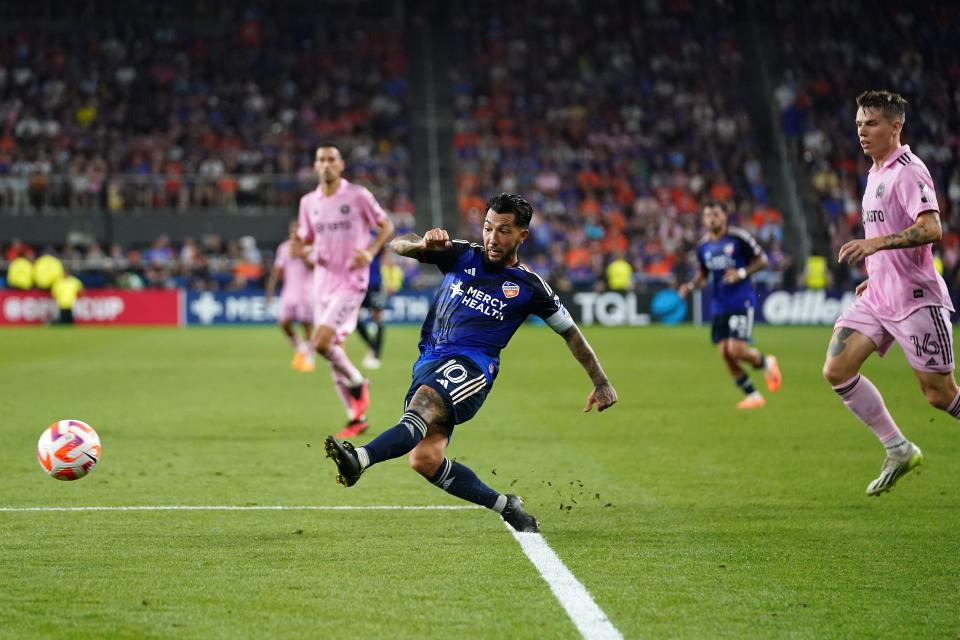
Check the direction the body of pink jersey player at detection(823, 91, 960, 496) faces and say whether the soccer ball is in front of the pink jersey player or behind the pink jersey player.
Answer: in front

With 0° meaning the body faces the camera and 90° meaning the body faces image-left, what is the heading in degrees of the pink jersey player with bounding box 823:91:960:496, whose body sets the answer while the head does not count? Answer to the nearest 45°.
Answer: approximately 45°

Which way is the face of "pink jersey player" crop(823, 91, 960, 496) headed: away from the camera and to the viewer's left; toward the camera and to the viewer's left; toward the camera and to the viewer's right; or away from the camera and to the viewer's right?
toward the camera and to the viewer's left

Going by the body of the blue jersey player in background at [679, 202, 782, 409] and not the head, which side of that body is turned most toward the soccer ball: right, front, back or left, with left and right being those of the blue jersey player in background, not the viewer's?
front

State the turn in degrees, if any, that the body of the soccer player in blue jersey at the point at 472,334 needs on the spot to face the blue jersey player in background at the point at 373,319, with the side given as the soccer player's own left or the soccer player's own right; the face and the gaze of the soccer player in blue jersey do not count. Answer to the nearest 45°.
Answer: approximately 135° to the soccer player's own right

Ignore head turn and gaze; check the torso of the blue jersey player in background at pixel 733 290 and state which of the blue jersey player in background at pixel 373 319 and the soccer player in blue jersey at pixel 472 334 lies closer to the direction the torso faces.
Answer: the soccer player in blue jersey

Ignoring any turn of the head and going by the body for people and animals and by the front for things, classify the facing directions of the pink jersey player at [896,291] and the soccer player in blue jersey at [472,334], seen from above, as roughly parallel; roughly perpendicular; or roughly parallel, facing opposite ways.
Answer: roughly parallel

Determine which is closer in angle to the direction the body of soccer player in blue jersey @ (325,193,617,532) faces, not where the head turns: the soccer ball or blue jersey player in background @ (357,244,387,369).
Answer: the soccer ball

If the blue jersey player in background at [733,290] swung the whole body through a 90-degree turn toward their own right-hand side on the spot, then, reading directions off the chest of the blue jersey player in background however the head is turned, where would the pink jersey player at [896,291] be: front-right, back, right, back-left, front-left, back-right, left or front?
back-left

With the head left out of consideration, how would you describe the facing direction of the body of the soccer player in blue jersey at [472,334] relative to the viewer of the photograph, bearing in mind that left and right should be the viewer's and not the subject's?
facing the viewer and to the left of the viewer

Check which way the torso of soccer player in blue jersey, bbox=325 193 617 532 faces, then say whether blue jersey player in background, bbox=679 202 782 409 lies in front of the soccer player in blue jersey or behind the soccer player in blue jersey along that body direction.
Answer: behind

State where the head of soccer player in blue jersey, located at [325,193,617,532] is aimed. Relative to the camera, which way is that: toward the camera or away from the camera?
toward the camera

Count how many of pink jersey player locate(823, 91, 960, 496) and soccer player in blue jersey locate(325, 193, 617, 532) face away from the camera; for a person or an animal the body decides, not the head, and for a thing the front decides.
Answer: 0

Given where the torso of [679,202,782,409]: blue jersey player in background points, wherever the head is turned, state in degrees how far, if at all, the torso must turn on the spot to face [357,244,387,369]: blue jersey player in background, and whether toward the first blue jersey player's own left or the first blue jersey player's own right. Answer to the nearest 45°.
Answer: approximately 90° to the first blue jersey player's own right

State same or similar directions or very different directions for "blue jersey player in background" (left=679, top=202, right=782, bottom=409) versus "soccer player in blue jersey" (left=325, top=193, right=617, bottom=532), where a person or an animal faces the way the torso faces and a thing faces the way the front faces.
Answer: same or similar directions
